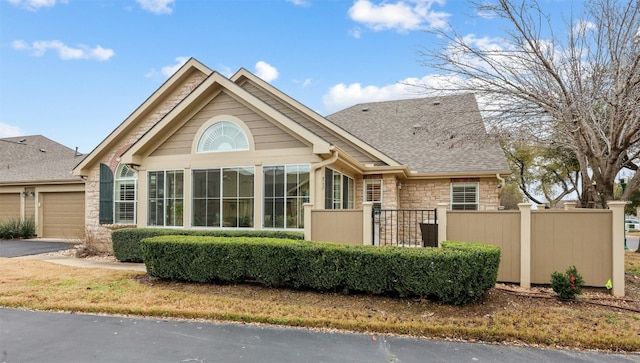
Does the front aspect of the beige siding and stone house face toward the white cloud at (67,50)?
no

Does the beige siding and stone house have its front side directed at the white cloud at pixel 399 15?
no

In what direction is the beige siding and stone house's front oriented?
toward the camera

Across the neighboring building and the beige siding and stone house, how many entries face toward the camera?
2

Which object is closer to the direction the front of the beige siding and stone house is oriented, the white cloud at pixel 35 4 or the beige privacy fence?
the beige privacy fence

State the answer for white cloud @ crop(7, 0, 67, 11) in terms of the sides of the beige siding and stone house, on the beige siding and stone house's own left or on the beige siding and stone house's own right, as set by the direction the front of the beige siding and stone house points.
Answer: on the beige siding and stone house's own right
